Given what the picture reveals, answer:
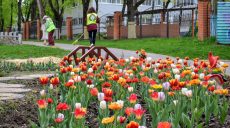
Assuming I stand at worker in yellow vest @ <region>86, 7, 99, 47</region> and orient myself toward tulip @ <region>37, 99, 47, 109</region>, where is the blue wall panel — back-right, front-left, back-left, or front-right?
back-left

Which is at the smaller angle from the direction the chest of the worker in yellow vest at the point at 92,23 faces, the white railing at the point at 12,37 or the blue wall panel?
the white railing
